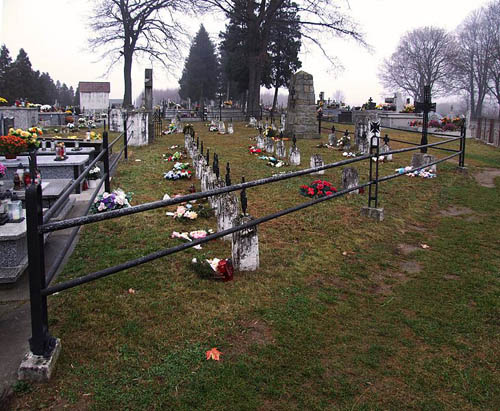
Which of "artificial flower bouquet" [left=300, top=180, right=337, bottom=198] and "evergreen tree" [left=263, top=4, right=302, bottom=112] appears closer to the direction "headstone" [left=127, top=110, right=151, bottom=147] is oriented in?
the artificial flower bouquet

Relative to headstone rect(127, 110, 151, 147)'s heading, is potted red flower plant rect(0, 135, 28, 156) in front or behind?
in front

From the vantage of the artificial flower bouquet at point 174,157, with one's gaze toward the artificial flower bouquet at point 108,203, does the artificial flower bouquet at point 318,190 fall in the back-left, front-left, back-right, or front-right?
front-left

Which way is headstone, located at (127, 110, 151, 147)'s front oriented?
toward the camera

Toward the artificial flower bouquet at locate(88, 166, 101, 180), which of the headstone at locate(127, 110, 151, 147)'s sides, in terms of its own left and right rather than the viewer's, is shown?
front

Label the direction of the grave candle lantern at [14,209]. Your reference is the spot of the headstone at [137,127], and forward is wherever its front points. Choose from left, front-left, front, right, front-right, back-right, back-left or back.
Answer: front

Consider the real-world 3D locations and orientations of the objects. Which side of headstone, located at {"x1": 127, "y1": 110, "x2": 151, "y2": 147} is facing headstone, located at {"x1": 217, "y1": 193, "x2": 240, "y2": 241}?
front

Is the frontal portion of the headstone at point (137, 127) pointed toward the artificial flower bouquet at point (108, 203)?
yes

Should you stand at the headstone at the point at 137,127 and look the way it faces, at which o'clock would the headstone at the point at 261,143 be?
the headstone at the point at 261,143 is roughly at 10 o'clock from the headstone at the point at 137,127.

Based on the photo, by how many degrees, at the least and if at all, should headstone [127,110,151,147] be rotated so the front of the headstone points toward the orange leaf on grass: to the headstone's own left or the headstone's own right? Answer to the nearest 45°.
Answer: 0° — it already faces it

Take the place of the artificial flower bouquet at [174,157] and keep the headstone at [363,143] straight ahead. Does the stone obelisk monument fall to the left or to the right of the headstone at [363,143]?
left

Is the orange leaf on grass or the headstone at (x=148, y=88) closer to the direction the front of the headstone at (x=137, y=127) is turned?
the orange leaf on grass
